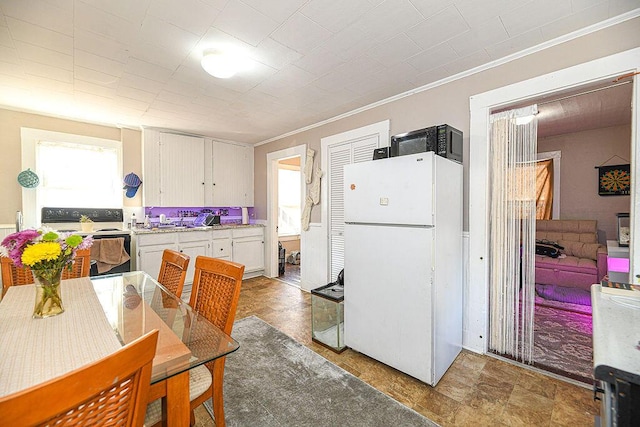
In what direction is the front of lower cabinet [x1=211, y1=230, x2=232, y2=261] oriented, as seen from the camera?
facing the viewer

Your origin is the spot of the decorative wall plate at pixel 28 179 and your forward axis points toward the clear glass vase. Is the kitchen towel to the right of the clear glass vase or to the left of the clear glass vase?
left

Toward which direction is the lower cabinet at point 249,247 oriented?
toward the camera

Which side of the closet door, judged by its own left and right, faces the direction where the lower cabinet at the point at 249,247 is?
right

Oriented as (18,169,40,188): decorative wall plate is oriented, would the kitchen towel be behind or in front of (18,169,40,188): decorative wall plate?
in front

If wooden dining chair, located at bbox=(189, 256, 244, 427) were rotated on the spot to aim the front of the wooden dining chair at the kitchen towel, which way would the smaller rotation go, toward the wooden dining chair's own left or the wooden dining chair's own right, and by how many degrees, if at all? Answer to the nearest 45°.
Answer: approximately 90° to the wooden dining chair's own right

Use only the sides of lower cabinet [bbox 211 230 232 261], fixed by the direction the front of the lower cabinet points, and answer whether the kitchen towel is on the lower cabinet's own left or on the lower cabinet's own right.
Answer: on the lower cabinet's own right
